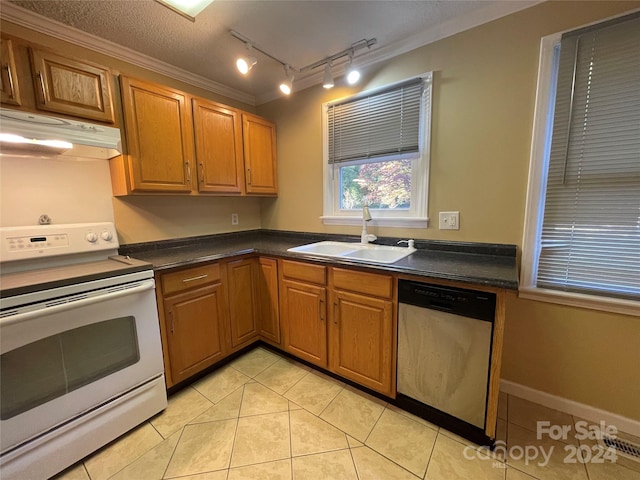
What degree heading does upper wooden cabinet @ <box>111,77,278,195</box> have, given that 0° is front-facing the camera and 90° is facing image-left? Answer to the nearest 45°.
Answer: approximately 315°

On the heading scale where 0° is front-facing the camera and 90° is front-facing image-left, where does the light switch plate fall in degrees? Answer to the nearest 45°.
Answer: approximately 0°

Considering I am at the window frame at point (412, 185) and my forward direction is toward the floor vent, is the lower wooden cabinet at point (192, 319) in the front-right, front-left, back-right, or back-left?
back-right
